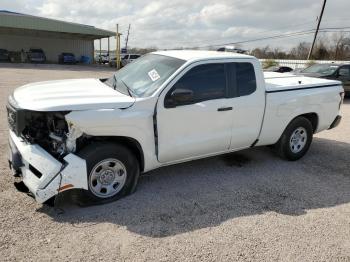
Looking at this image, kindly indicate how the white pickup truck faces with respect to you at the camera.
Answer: facing the viewer and to the left of the viewer
